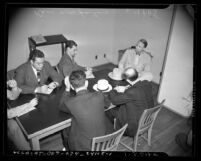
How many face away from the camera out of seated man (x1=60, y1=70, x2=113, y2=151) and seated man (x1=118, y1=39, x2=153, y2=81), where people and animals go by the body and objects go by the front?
1

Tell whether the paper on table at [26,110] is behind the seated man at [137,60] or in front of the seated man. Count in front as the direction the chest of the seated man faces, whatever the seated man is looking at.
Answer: in front

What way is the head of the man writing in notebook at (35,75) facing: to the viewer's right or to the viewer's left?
to the viewer's right

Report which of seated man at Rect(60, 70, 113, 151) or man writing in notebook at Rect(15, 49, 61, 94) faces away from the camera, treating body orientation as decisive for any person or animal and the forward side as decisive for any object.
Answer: the seated man

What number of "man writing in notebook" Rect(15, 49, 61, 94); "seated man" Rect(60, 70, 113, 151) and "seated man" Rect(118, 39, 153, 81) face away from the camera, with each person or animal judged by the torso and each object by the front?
1

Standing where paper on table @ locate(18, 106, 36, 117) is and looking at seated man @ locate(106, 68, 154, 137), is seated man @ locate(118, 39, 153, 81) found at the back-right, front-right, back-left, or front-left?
front-left

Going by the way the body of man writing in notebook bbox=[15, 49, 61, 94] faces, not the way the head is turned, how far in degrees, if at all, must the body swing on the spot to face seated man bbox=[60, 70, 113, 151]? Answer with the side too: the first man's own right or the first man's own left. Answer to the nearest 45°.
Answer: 0° — they already face them

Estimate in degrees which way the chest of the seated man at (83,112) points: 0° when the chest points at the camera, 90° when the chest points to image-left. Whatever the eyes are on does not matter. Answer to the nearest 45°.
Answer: approximately 180°

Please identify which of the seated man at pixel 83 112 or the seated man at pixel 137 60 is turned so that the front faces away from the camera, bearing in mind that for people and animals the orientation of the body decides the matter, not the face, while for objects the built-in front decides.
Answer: the seated man at pixel 83 112

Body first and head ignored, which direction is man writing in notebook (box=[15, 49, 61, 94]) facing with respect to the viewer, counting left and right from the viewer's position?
facing the viewer and to the right of the viewer
